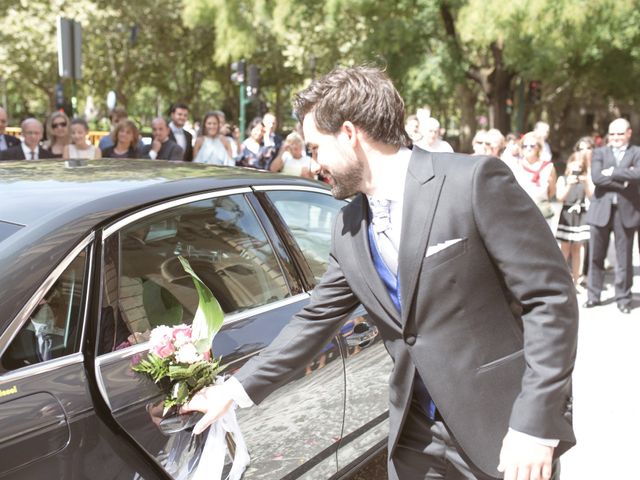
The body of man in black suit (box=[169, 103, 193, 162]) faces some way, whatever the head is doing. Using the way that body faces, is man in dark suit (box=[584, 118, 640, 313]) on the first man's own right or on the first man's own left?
on the first man's own left

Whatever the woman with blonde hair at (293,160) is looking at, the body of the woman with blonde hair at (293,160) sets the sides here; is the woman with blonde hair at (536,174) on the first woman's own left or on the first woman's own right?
on the first woman's own left

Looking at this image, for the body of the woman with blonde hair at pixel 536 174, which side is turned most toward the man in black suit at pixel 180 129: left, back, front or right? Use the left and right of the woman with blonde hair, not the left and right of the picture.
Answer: right

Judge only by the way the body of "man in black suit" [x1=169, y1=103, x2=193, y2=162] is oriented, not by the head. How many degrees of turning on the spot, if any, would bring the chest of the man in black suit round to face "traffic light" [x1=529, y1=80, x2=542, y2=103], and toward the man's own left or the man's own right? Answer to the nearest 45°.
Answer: approximately 135° to the man's own left

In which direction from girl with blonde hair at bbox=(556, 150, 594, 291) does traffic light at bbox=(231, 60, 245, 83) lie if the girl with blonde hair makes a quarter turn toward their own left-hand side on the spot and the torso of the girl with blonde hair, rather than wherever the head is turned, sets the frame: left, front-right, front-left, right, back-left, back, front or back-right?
back-left

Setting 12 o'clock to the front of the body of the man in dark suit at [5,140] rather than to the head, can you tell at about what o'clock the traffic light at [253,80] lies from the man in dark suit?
The traffic light is roughly at 7 o'clock from the man in dark suit.
